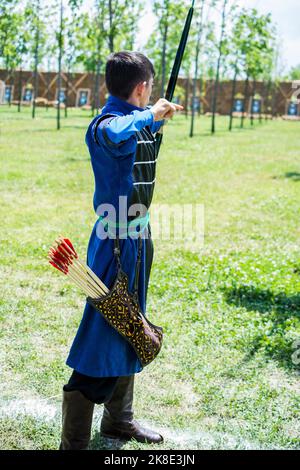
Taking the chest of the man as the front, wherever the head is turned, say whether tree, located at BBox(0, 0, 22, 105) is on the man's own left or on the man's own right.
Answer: on the man's own left

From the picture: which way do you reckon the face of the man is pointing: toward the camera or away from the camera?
away from the camera
